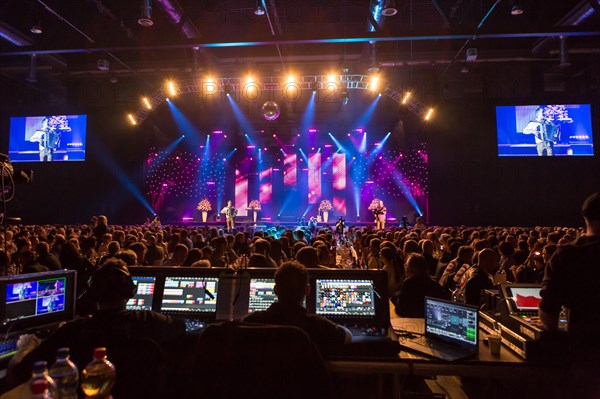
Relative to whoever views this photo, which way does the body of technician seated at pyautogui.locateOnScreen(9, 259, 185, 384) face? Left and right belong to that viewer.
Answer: facing away from the viewer

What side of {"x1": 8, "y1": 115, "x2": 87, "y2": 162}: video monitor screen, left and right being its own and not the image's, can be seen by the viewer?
front

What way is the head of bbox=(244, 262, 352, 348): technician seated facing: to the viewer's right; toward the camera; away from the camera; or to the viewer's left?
away from the camera

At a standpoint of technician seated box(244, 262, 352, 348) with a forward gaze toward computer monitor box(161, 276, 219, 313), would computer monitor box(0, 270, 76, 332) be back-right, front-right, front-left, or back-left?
front-left

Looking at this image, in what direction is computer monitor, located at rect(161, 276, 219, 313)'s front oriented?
toward the camera

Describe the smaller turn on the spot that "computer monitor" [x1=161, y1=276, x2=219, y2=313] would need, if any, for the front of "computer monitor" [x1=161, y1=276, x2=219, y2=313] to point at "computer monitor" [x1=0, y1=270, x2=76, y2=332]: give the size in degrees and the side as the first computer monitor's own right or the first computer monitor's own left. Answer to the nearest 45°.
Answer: approximately 90° to the first computer monitor's own right

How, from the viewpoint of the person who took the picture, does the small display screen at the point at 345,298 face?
facing the viewer

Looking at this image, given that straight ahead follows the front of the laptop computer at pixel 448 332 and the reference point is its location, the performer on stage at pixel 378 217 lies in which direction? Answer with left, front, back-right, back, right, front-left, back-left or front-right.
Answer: back-right

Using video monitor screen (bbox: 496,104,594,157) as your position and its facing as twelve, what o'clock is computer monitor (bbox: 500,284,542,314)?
The computer monitor is roughly at 12 o'clock from the video monitor screen.

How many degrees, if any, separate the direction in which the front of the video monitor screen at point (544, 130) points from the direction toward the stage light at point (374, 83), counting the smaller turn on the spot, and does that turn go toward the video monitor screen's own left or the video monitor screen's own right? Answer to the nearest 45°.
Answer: approximately 45° to the video monitor screen's own right

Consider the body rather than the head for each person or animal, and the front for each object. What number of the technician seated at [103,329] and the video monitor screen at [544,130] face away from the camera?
1

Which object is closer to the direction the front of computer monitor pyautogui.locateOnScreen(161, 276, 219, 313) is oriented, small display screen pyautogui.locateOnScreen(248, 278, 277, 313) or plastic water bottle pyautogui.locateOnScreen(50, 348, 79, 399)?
the plastic water bottle

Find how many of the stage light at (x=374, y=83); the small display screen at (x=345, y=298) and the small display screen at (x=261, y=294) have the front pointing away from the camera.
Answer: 0

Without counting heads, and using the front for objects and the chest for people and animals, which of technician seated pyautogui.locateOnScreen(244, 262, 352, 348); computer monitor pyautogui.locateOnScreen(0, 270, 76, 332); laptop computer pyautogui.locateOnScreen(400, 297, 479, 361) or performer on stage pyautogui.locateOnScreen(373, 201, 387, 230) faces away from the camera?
the technician seated

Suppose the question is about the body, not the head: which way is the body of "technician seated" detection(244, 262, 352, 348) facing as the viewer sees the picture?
away from the camera

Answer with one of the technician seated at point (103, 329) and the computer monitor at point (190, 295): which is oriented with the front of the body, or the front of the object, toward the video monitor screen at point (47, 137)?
the technician seated
